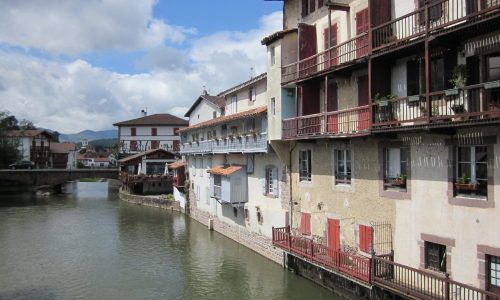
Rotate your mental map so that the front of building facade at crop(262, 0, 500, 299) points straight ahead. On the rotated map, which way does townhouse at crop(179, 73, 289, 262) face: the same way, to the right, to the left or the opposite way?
the same way

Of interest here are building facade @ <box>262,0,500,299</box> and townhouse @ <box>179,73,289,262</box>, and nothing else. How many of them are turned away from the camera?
0

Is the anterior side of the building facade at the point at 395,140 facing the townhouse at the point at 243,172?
no

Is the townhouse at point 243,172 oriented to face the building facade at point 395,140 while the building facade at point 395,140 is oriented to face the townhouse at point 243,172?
no

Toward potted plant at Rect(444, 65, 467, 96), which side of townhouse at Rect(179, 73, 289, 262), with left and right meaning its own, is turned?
left

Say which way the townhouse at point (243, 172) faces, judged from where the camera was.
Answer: facing the viewer and to the left of the viewer

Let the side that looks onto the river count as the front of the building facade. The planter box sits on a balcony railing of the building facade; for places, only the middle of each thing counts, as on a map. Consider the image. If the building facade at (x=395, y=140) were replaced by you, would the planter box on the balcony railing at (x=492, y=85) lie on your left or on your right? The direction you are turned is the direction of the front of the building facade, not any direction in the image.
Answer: on your left

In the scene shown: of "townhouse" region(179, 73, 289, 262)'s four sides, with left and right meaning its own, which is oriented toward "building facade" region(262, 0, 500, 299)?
left

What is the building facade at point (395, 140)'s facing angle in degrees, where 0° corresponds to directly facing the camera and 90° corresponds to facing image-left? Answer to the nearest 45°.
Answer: approximately 45°

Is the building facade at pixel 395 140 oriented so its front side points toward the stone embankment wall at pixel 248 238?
no
